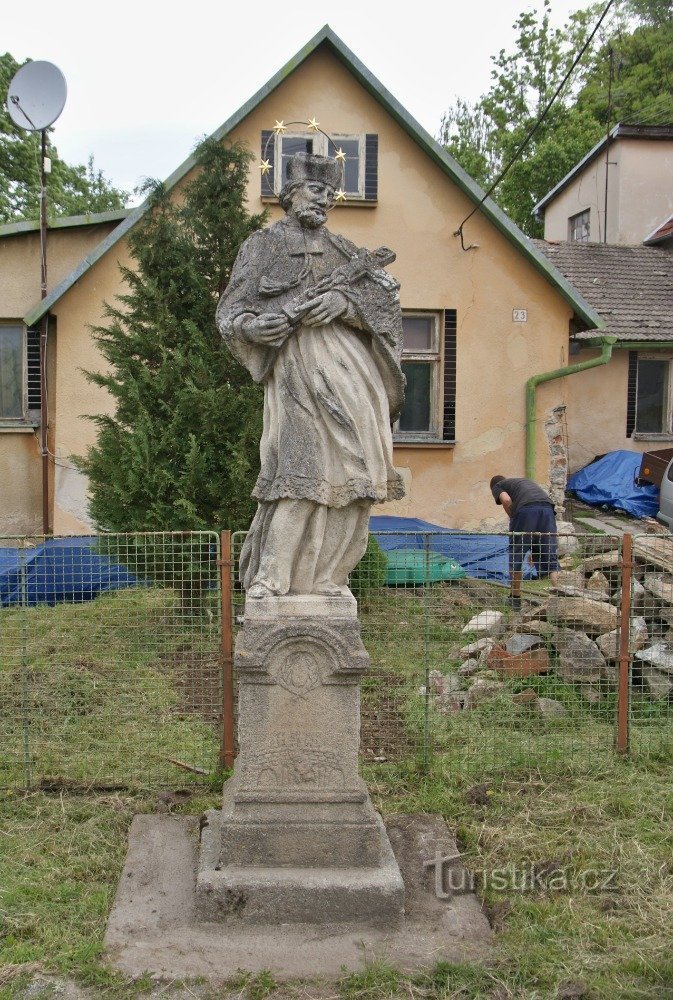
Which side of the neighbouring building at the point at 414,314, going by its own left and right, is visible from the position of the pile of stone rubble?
front

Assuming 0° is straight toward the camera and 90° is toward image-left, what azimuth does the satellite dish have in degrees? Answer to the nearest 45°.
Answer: approximately 45°

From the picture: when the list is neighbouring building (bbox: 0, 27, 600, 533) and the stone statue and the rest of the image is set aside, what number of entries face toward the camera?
2

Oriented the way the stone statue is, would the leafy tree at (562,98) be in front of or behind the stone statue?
behind

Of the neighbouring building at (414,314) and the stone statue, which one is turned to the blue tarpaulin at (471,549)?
the neighbouring building

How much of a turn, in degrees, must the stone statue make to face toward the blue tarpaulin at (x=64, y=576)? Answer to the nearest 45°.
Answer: approximately 135° to its right

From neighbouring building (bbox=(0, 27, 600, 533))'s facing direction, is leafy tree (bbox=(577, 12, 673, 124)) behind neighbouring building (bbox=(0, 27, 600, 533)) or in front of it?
behind

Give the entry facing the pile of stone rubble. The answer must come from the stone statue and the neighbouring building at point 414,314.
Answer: the neighbouring building

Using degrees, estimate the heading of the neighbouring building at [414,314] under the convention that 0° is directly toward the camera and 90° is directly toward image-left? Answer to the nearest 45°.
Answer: approximately 0°

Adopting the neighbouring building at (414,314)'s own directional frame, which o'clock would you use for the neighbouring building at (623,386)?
the neighbouring building at (623,386) is roughly at 8 o'clock from the neighbouring building at (414,314).

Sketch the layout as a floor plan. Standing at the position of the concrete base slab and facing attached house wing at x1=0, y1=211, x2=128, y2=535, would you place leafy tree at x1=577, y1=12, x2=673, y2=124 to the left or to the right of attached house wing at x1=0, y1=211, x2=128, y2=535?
right

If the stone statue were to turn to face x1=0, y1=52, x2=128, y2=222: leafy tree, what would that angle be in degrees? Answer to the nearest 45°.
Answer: approximately 180°

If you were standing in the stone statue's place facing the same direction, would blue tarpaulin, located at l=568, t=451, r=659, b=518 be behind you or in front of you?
behind

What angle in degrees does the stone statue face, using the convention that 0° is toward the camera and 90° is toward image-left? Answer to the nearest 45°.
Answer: approximately 0°
